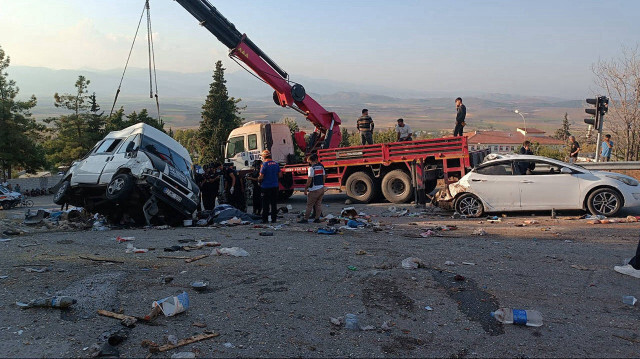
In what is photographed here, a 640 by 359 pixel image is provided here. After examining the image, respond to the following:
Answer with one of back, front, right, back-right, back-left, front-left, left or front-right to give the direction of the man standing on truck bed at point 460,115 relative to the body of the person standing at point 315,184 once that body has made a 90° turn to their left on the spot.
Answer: back

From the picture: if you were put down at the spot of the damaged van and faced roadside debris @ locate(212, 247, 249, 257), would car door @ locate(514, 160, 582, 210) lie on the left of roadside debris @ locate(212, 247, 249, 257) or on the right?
left

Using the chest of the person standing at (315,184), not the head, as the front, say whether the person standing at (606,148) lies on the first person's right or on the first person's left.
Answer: on the first person's right
